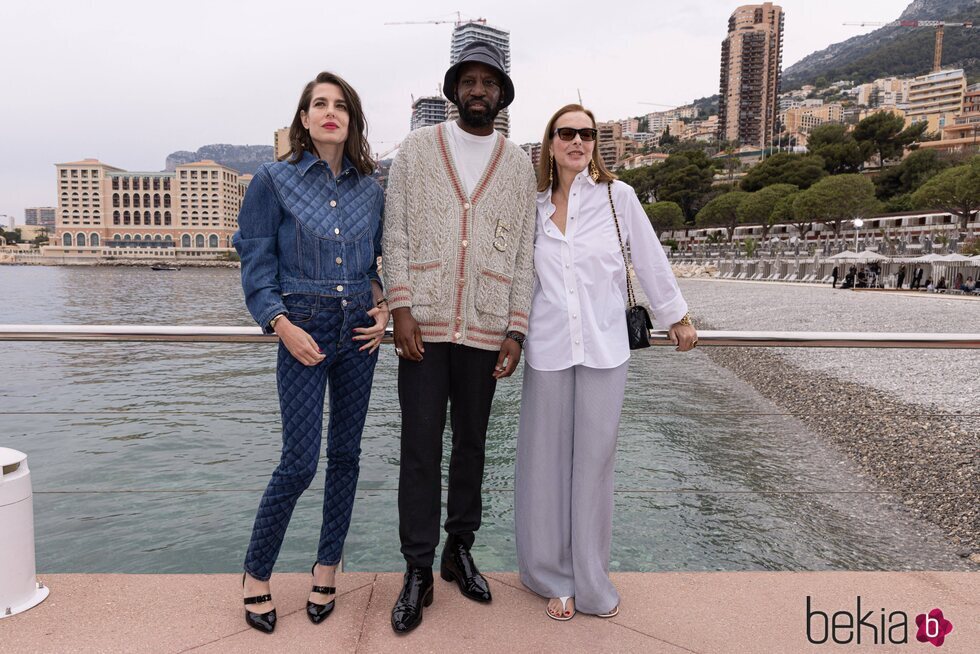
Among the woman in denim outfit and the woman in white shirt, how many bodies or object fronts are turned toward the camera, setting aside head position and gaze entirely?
2

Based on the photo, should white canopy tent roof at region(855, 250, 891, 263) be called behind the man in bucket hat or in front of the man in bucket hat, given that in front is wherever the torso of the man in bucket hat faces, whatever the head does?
behind

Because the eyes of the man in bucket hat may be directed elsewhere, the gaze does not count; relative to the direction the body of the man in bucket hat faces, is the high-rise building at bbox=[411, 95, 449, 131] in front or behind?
behind

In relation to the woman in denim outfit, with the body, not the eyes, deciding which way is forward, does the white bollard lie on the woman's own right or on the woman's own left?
on the woman's own right

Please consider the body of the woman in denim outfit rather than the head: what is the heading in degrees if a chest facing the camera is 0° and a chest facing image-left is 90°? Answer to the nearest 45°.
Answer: approximately 0°
